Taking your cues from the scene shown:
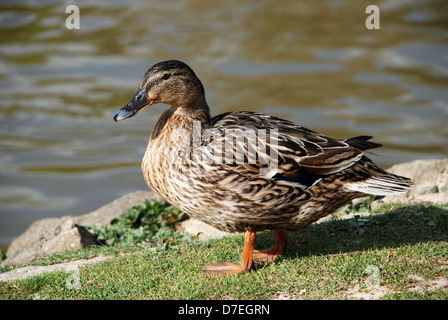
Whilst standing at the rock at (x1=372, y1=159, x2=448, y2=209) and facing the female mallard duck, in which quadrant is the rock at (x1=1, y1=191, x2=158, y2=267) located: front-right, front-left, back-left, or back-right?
front-right

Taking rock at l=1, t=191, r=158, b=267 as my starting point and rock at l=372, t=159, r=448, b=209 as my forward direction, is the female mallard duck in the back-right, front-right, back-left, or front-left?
front-right

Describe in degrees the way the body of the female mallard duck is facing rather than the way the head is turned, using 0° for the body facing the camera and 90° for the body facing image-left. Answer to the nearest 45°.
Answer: approximately 90°

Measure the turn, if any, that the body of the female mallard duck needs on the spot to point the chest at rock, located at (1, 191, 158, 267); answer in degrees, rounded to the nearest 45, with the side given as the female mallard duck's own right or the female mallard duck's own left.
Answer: approximately 45° to the female mallard duck's own right

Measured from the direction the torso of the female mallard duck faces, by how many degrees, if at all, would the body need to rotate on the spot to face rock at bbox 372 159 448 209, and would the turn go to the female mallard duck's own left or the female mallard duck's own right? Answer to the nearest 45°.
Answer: approximately 135° to the female mallard duck's own right

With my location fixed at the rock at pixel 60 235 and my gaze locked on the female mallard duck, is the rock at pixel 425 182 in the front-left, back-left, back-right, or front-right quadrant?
front-left
